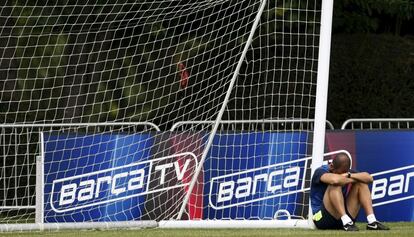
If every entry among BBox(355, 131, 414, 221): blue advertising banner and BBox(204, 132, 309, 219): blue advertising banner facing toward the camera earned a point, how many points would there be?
2

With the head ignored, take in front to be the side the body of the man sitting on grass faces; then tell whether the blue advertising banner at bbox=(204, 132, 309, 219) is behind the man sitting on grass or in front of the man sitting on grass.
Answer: behind

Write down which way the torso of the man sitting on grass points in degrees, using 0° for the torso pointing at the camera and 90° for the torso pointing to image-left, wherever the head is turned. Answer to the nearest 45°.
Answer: approximately 315°

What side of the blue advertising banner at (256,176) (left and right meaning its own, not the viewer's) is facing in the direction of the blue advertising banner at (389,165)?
left

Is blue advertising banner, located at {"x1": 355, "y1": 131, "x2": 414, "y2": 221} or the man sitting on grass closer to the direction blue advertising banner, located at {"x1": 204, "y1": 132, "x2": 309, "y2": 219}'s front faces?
the man sitting on grass

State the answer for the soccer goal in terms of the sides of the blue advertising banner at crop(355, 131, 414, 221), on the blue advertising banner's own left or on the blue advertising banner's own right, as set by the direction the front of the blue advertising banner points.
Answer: on the blue advertising banner's own right

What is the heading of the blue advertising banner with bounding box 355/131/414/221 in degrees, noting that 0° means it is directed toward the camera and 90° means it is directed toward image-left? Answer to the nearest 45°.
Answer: approximately 0°

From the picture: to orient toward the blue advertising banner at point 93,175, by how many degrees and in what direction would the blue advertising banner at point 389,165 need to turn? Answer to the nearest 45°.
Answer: approximately 90° to its right

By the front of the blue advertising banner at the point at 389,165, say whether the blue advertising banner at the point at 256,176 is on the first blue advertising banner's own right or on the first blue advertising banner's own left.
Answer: on the first blue advertising banner's own right

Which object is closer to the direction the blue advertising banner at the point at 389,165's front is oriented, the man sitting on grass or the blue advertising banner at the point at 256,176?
the man sitting on grass

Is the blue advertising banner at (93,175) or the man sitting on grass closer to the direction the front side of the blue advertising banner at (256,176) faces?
the man sitting on grass
